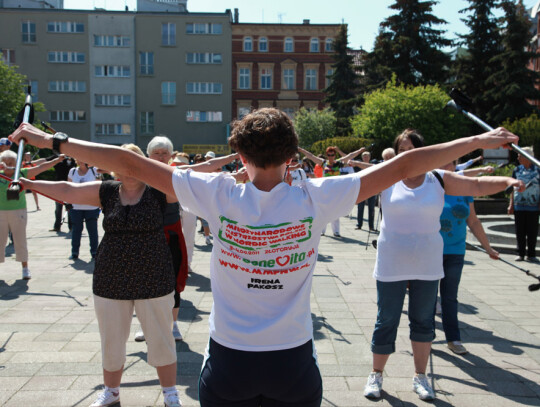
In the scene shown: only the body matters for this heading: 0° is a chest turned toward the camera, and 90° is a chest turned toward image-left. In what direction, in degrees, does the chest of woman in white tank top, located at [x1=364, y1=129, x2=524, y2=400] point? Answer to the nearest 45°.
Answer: approximately 0°

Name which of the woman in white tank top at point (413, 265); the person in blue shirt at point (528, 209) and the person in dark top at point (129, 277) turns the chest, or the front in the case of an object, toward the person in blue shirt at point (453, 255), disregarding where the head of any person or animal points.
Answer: the person in blue shirt at point (528, 209)

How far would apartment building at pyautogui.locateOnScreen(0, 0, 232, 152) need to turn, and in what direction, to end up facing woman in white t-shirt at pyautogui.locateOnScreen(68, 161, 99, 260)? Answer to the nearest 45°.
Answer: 0° — it already faces them

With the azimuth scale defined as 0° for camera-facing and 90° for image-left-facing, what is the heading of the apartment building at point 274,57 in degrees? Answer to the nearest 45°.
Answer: approximately 0°

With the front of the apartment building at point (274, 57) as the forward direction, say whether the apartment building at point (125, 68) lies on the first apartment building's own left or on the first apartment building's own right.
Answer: on the first apartment building's own right

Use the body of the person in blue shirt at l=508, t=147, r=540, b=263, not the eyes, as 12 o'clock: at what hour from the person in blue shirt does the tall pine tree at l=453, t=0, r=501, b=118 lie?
The tall pine tree is roughly at 6 o'clock from the person in blue shirt.

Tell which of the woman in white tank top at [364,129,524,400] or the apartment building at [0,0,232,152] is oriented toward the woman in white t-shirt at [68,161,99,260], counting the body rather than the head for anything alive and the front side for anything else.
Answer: the apartment building

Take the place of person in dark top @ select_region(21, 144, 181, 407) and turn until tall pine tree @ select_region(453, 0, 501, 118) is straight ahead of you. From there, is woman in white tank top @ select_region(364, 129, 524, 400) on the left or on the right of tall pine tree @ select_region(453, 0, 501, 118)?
right
